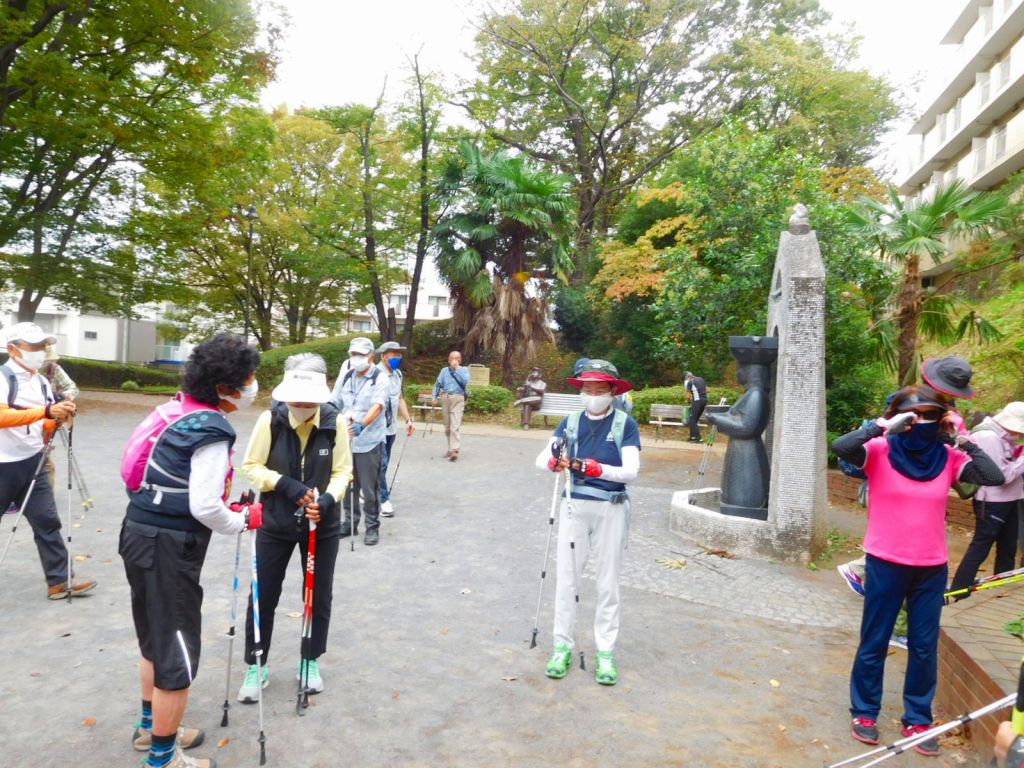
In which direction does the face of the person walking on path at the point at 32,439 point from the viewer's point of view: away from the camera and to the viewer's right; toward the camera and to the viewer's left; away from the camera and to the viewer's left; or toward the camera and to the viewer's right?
toward the camera and to the viewer's right

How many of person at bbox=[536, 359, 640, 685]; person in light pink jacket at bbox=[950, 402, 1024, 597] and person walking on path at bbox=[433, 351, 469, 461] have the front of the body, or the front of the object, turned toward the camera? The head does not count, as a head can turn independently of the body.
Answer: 2

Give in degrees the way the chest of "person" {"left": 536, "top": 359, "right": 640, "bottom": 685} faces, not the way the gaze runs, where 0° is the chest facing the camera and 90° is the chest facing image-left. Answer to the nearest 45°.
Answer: approximately 0°

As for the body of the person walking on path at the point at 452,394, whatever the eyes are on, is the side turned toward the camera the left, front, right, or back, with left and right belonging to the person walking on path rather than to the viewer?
front

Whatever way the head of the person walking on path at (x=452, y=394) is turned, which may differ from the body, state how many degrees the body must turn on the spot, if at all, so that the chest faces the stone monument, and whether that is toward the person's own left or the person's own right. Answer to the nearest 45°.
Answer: approximately 45° to the person's own left

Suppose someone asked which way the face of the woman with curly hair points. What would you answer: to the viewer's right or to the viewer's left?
to the viewer's right

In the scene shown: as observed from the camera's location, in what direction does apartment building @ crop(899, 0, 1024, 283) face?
facing the viewer and to the left of the viewer
